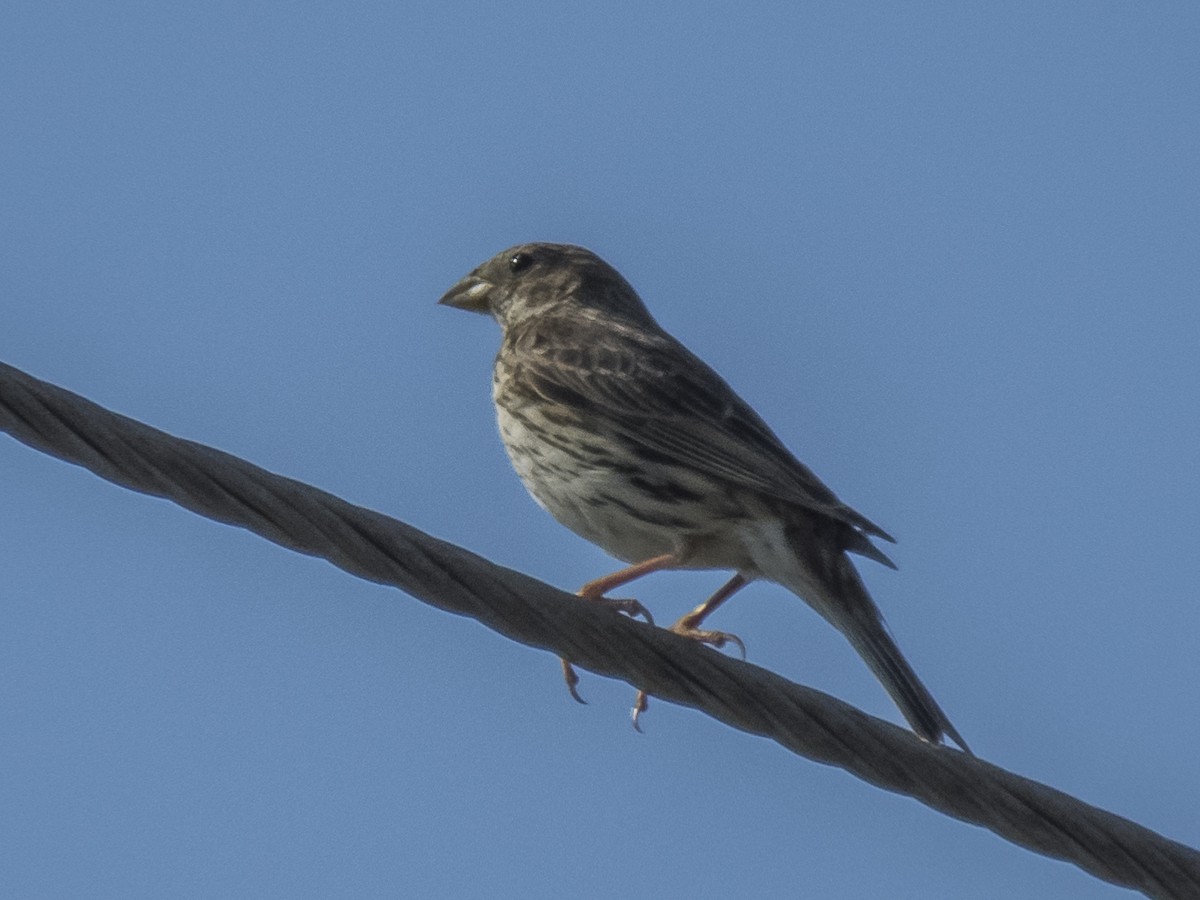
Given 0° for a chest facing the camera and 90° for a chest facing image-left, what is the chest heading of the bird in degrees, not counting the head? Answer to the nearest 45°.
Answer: approximately 90°
